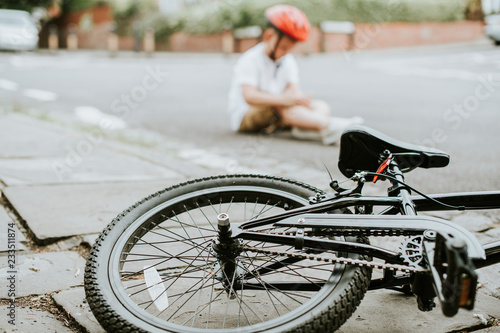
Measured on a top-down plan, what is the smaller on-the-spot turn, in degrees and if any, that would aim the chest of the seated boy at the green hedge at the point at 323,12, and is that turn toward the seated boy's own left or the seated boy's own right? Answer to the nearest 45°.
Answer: approximately 135° to the seated boy's own left

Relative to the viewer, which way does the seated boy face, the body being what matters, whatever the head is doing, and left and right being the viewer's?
facing the viewer and to the right of the viewer

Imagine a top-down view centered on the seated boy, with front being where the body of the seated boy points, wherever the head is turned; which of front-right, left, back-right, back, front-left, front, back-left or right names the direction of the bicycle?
front-right

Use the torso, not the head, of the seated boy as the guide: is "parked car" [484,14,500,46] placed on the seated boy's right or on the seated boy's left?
on the seated boy's left

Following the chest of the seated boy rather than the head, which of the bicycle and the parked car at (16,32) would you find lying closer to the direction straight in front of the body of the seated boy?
the bicycle

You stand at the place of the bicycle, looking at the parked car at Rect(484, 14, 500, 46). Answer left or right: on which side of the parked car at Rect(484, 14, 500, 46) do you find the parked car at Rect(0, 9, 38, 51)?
left

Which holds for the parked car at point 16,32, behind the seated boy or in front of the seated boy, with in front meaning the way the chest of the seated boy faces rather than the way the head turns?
behind

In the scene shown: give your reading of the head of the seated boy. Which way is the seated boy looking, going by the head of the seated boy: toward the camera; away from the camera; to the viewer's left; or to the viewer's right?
to the viewer's right

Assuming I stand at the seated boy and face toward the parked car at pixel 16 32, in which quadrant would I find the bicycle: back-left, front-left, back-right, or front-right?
back-left
